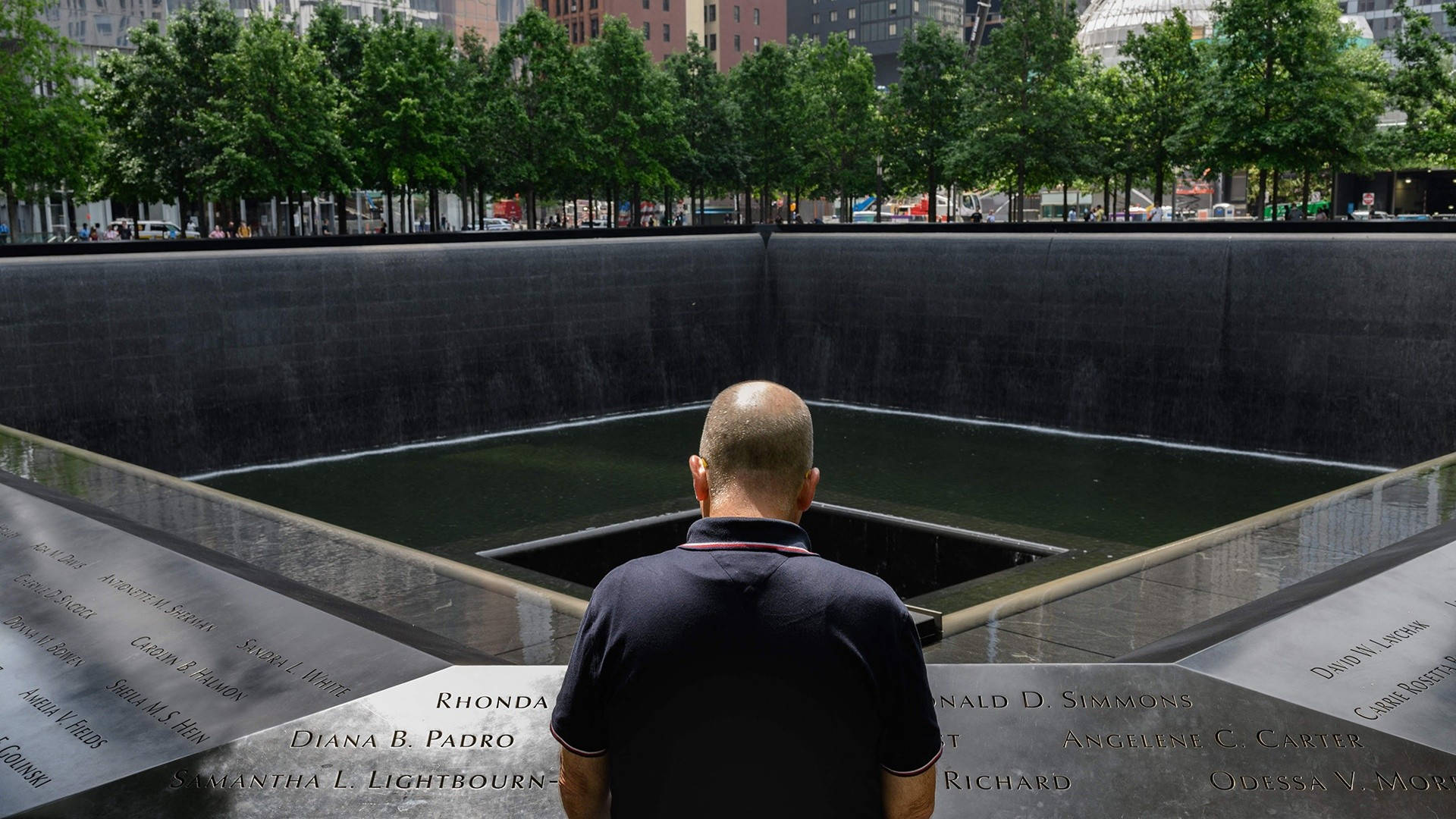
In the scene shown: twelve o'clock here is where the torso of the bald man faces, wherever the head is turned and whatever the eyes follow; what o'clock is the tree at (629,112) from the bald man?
The tree is roughly at 12 o'clock from the bald man.

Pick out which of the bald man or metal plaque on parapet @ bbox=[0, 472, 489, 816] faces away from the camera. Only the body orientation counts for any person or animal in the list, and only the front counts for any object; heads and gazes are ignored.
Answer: the bald man

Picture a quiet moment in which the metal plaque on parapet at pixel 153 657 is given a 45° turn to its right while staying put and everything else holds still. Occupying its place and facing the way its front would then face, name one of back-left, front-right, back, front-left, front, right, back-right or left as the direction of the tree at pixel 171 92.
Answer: right

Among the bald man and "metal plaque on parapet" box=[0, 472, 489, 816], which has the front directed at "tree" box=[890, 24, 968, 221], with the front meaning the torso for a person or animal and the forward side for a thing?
the bald man

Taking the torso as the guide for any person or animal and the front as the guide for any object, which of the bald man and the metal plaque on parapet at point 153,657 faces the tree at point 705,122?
the bald man

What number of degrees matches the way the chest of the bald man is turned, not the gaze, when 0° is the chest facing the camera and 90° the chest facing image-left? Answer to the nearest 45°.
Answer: approximately 180°

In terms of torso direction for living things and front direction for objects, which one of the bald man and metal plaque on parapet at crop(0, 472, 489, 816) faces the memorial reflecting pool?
the bald man

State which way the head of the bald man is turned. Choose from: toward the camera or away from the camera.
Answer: away from the camera

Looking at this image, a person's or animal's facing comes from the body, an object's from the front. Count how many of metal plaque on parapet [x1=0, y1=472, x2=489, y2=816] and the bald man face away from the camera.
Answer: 1

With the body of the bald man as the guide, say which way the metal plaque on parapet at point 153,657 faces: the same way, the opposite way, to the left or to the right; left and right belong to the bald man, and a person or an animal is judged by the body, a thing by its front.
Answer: the opposite way

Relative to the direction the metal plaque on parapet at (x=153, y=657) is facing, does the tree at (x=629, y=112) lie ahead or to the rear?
to the rear

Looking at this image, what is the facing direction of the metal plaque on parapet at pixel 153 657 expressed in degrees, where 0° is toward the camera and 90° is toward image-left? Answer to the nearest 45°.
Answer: approximately 45°
